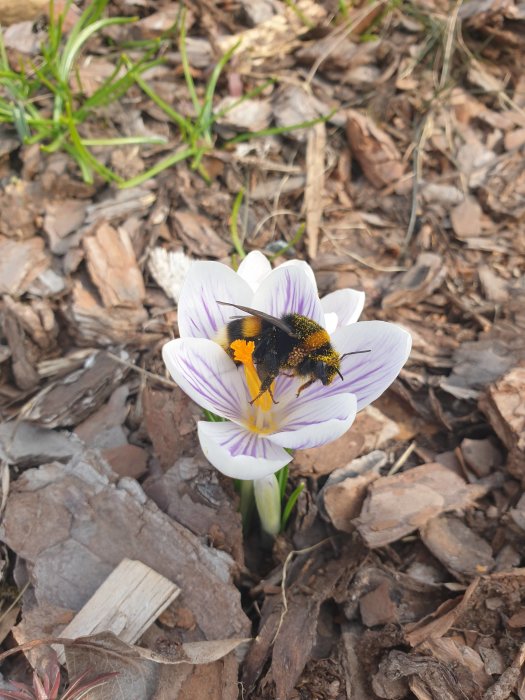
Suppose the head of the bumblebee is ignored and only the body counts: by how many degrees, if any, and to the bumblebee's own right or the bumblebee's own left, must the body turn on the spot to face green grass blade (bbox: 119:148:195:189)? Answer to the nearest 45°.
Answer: approximately 90° to the bumblebee's own left

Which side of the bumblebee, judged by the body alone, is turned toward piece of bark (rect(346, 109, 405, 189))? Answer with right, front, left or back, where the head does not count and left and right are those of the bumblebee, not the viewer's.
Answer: left

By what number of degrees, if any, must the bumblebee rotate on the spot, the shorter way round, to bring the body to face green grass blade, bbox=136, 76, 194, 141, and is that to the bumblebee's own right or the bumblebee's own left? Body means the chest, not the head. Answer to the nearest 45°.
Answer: approximately 90° to the bumblebee's own left

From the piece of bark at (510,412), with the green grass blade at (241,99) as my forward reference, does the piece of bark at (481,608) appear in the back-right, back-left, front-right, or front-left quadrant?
back-left

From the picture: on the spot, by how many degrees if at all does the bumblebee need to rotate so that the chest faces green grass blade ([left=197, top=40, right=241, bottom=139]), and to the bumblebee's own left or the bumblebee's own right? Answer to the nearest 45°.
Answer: approximately 90° to the bumblebee's own left

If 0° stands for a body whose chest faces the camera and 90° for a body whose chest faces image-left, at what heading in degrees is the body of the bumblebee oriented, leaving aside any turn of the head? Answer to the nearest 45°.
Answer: approximately 270°

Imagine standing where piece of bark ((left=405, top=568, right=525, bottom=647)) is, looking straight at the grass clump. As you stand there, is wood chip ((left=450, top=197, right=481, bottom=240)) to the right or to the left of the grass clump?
right
